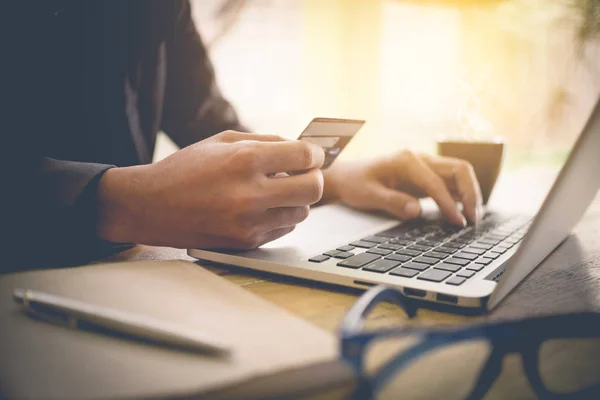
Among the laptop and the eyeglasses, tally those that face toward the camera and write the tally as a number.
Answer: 1

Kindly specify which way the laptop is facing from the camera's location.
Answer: facing away from the viewer and to the left of the viewer

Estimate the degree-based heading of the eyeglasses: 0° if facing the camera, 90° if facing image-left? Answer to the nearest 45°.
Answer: approximately 0°

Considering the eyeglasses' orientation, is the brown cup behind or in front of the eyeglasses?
behind

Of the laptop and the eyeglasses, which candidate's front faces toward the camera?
the eyeglasses
